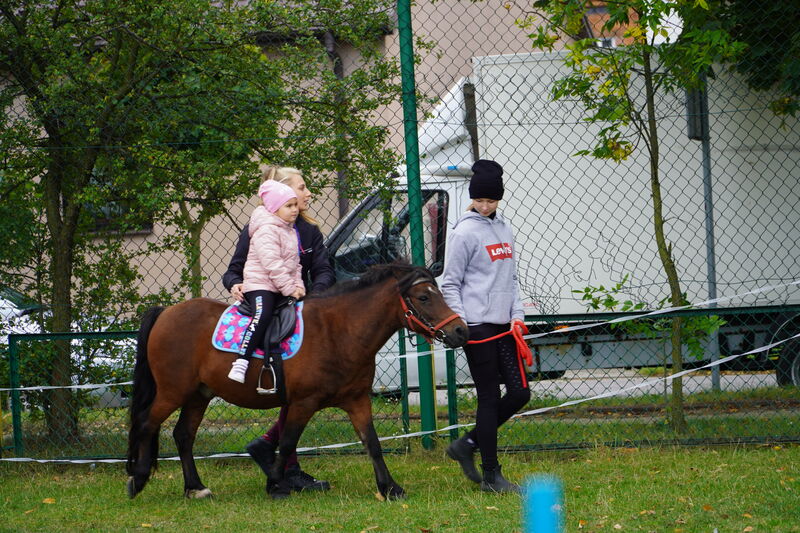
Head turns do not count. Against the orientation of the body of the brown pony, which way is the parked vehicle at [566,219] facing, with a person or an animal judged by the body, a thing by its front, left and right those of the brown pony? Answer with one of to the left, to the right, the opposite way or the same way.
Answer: the opposite way

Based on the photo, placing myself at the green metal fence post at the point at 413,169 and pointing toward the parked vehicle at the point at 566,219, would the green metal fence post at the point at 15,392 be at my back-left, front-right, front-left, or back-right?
back-left

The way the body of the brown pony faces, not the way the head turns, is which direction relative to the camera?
to the viewer's right

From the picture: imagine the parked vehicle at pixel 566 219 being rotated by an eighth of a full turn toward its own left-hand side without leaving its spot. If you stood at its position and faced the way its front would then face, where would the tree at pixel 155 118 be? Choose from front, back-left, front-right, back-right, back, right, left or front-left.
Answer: front

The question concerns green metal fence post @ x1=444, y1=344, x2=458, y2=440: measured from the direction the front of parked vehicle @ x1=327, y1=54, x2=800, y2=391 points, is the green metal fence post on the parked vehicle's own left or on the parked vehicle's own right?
on the parked vehicle's own left

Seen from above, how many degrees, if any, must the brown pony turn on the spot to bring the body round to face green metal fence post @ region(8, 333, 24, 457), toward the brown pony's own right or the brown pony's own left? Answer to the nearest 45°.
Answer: approximately 135° to the brown pony's own left

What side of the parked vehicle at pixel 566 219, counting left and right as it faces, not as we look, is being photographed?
left

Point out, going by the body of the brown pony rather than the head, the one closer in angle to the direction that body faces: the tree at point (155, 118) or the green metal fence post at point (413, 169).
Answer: the green metal fence post

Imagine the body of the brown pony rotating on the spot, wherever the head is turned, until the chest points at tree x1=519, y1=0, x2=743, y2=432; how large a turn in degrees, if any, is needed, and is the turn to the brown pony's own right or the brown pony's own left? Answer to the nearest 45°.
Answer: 0° — it already faces it

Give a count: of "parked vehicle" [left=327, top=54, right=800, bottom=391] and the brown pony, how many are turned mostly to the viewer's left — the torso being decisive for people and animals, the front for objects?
1

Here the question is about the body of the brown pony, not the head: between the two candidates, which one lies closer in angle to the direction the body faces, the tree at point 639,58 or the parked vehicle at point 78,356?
the tree

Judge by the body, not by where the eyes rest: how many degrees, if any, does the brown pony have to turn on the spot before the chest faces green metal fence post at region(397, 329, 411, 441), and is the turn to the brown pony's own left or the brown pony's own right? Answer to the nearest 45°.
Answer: approximately 45° to the brown pony's own left

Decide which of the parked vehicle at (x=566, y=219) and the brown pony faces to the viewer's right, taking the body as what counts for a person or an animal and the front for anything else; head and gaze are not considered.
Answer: the brown pony

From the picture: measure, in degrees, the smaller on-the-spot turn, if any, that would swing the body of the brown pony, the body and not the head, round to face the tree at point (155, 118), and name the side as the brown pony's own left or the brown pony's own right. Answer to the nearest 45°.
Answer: approximately 135° to the brown pony's own left

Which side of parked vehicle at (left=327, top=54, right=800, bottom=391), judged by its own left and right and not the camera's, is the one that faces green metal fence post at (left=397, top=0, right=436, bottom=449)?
left

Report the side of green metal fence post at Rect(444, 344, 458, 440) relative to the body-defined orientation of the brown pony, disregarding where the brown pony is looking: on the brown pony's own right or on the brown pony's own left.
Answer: on the brown pony's own left
